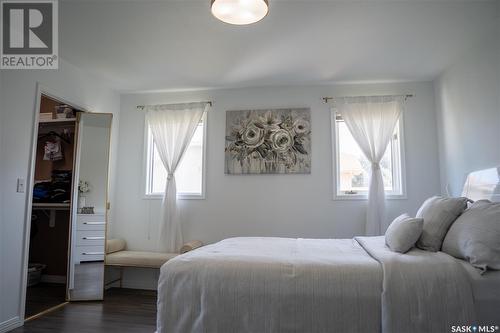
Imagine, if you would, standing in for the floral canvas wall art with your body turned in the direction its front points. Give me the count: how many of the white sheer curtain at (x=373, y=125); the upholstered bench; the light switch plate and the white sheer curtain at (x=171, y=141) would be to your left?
1

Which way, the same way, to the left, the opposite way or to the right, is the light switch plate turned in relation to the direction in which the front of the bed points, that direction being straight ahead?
the opposite way

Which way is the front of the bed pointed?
to the viewer's left

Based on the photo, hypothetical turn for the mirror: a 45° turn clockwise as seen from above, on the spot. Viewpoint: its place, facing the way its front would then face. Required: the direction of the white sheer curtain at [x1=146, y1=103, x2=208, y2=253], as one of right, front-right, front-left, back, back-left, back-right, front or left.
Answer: left

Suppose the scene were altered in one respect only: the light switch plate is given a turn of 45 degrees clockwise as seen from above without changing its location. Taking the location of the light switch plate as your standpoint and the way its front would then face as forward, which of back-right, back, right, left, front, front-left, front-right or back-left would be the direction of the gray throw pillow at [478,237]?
front-left

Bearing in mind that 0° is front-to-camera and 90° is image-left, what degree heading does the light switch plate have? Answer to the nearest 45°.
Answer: approximately 315°

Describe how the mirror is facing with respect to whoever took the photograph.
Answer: facing the viewer and to the right of the viewer

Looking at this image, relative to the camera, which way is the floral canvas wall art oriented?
toward the camera

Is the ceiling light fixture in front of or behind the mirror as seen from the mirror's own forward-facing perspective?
in front

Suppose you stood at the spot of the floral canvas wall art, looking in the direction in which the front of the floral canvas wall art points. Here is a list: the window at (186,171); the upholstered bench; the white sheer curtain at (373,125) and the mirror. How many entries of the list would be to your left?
1

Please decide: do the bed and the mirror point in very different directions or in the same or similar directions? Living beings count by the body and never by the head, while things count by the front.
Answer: very different directions

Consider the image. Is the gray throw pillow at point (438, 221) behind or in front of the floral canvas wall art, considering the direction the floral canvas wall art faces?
in front

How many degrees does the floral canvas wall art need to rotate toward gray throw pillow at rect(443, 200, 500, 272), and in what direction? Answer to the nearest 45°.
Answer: approximately 45° to its left

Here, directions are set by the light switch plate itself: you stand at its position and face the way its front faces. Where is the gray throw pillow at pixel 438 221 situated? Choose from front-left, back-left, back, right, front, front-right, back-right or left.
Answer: front
